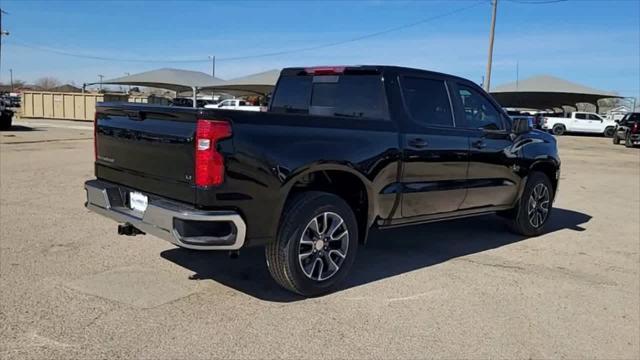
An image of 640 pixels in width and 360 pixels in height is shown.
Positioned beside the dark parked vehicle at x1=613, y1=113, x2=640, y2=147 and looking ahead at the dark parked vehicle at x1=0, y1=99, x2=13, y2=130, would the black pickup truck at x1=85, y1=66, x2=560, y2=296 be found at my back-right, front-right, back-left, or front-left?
front-left

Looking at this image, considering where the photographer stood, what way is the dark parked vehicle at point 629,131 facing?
facing the viewer and to the left of the viewer

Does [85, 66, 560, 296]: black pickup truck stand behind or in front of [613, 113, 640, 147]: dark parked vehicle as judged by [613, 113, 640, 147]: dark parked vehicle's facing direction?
in front

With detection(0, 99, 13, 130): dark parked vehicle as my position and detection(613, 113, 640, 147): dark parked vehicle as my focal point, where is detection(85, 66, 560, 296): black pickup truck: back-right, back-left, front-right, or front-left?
front-right

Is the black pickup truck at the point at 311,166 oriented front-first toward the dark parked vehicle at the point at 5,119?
no

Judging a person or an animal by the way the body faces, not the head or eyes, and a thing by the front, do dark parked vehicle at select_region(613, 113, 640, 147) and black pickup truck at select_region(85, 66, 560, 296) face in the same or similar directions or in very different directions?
very different directions

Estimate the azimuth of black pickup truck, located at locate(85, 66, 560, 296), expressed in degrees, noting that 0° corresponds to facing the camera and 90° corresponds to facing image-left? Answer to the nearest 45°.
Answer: approximately 225°

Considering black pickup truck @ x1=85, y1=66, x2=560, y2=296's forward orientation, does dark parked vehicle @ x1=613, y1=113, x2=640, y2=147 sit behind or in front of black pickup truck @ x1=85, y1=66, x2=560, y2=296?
in front
